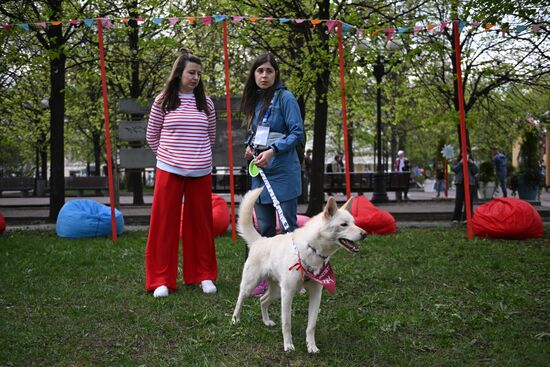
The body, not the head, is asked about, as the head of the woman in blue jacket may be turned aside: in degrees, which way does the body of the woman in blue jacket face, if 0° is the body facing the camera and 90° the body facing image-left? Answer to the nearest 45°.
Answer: approximately 45°

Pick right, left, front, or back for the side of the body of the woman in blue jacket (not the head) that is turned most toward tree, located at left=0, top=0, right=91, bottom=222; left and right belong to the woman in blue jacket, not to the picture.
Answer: right

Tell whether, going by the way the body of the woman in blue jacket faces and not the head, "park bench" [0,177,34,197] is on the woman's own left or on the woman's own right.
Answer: on the woman's own right

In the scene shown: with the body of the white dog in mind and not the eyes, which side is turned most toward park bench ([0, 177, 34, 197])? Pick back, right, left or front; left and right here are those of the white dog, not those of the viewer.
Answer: back

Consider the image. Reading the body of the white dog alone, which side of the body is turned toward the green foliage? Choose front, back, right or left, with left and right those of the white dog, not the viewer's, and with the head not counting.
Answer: left

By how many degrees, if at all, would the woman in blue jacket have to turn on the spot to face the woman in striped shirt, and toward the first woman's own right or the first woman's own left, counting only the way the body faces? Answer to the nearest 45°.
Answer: approximately 90° to the first woman's own right

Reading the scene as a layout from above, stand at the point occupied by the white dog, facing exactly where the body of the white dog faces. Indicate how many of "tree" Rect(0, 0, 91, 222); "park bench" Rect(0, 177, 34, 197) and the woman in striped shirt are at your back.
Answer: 3

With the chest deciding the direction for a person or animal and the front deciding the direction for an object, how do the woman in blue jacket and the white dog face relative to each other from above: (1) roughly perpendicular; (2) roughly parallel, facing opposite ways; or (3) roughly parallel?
roughly perpendicular

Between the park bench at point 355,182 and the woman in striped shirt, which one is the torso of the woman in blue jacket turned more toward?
the woman in striped shirt

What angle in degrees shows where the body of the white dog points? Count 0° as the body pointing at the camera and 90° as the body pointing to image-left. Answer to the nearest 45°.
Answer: approximately 315°
